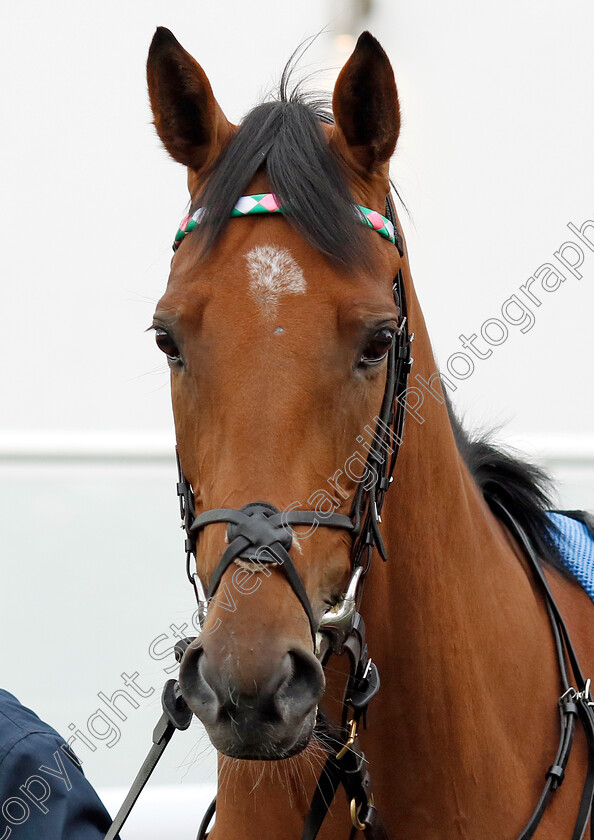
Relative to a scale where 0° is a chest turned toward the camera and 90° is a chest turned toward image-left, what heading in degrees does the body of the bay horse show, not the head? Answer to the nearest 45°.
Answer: approximately 45°
